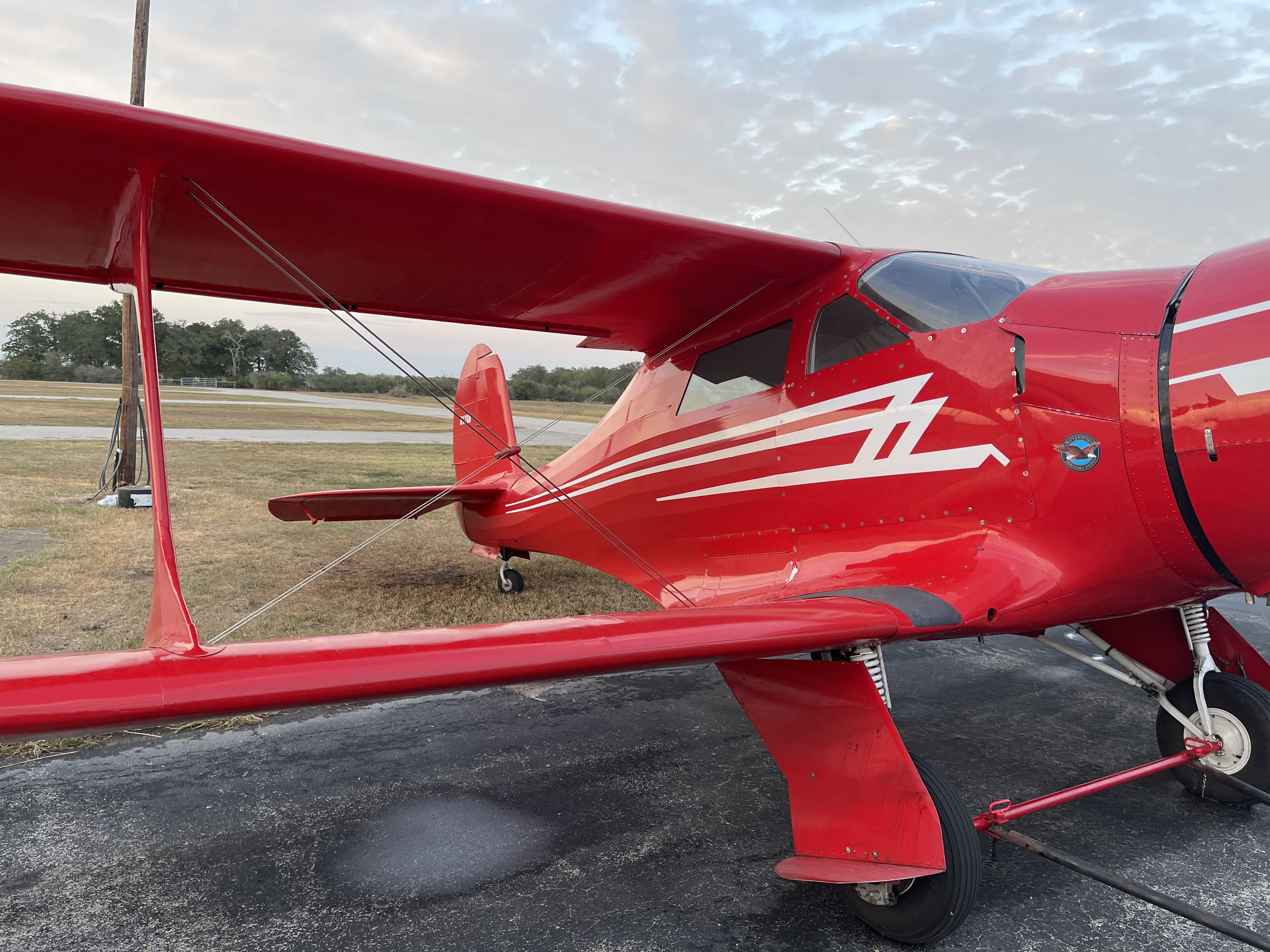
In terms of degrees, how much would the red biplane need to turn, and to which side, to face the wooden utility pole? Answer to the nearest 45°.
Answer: approximately 180°

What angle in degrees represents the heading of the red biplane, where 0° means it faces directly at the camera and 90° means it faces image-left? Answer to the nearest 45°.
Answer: approximately 315°
